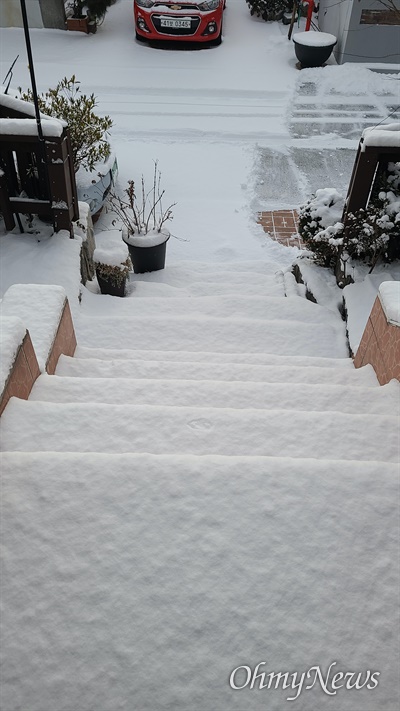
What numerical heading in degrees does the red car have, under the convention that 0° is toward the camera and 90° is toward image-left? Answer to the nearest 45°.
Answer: approximately 0°

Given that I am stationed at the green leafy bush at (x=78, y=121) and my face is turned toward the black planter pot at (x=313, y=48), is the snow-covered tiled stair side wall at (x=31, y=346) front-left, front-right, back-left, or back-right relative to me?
back-right

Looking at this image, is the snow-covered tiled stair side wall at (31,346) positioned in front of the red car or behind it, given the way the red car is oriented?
in front

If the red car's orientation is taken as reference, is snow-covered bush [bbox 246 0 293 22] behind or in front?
behind

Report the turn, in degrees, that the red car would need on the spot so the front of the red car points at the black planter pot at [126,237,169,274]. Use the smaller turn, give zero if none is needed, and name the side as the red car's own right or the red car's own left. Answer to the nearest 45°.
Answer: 0° — it already faces it

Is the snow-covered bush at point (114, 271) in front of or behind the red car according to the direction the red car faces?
in front

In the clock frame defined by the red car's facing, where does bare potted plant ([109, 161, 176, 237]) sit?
The bare potted plant is roughly at 12 o'clock from the red car.

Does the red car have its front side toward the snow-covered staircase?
yes

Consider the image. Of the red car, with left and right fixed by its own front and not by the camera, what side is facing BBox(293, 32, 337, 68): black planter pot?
left

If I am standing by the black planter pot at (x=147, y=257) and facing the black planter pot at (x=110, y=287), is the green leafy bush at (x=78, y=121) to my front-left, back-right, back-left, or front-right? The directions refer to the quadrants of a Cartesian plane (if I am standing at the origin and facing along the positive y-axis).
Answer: back-right

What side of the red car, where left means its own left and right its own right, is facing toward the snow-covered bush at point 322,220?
front

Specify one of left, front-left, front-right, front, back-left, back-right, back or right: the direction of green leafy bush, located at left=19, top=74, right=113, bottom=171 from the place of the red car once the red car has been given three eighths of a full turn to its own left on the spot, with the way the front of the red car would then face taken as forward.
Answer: back-right
